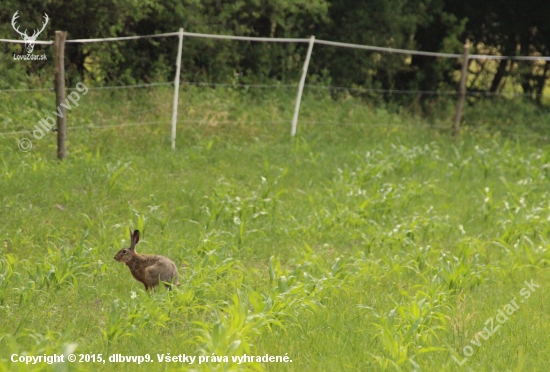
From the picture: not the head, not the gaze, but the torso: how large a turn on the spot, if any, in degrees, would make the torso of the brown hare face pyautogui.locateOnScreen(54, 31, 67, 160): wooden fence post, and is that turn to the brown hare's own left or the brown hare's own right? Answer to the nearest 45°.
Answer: approximately 90° to the brown hare's own right

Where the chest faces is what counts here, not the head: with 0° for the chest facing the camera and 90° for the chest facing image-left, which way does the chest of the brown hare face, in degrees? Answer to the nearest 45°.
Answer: approximately 90°
